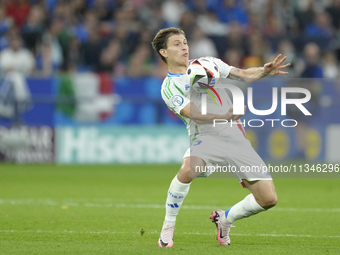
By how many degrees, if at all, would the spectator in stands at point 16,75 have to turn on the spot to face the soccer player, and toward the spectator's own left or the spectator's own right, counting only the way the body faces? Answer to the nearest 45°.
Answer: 0° — they already face them

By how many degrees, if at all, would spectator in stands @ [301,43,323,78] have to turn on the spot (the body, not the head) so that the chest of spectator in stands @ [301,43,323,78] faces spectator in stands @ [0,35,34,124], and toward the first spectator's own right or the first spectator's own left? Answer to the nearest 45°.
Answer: approximately 90° to the first spectator's own right

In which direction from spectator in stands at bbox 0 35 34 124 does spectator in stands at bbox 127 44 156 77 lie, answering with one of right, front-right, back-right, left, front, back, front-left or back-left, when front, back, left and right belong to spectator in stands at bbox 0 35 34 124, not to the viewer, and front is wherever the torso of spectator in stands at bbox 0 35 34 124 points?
left

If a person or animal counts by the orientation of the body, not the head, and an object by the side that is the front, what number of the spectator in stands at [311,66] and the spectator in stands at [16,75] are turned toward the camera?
2

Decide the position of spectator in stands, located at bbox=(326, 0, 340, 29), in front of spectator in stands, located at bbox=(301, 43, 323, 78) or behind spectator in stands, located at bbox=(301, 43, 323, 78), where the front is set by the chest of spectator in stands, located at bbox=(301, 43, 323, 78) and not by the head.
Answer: behind

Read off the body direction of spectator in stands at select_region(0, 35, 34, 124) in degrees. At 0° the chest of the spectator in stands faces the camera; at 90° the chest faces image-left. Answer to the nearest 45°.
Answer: approximately 0°

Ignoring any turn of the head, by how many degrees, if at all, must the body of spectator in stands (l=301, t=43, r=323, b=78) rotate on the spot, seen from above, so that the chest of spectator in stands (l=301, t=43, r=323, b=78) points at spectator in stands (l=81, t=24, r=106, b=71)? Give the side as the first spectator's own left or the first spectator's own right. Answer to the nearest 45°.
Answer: approximately 90° to the first spectator's own right

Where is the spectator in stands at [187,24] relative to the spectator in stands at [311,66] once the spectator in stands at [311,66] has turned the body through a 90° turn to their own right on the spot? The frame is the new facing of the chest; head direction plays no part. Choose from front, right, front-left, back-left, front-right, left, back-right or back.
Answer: front

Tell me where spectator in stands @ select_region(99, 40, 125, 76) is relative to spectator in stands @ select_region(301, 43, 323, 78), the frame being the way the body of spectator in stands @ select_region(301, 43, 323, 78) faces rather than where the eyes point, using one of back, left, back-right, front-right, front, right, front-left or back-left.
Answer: right

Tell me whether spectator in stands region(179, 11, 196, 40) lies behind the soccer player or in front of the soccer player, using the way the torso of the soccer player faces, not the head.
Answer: behind
